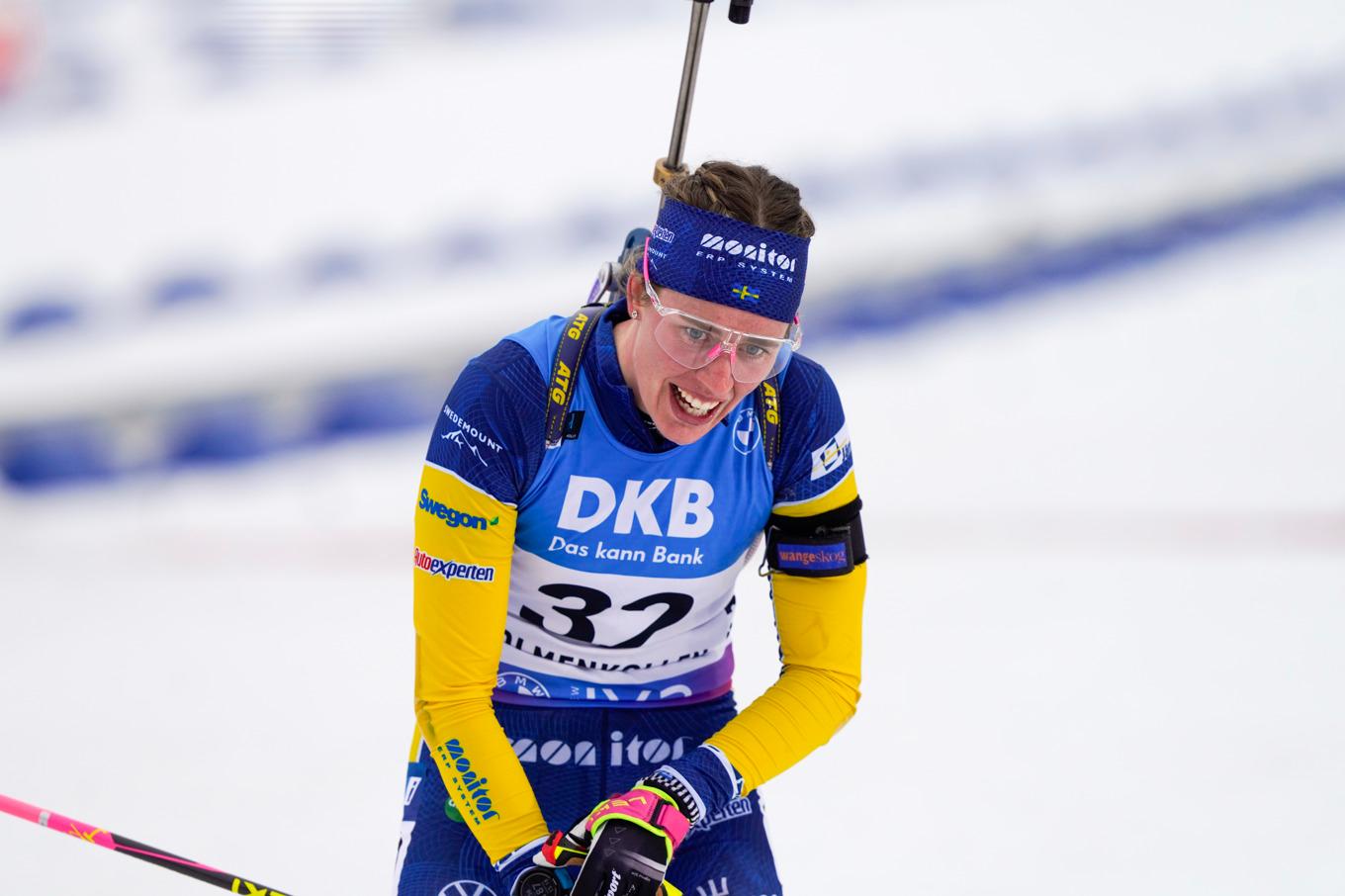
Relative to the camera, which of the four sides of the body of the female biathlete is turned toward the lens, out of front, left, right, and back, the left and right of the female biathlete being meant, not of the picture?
front
